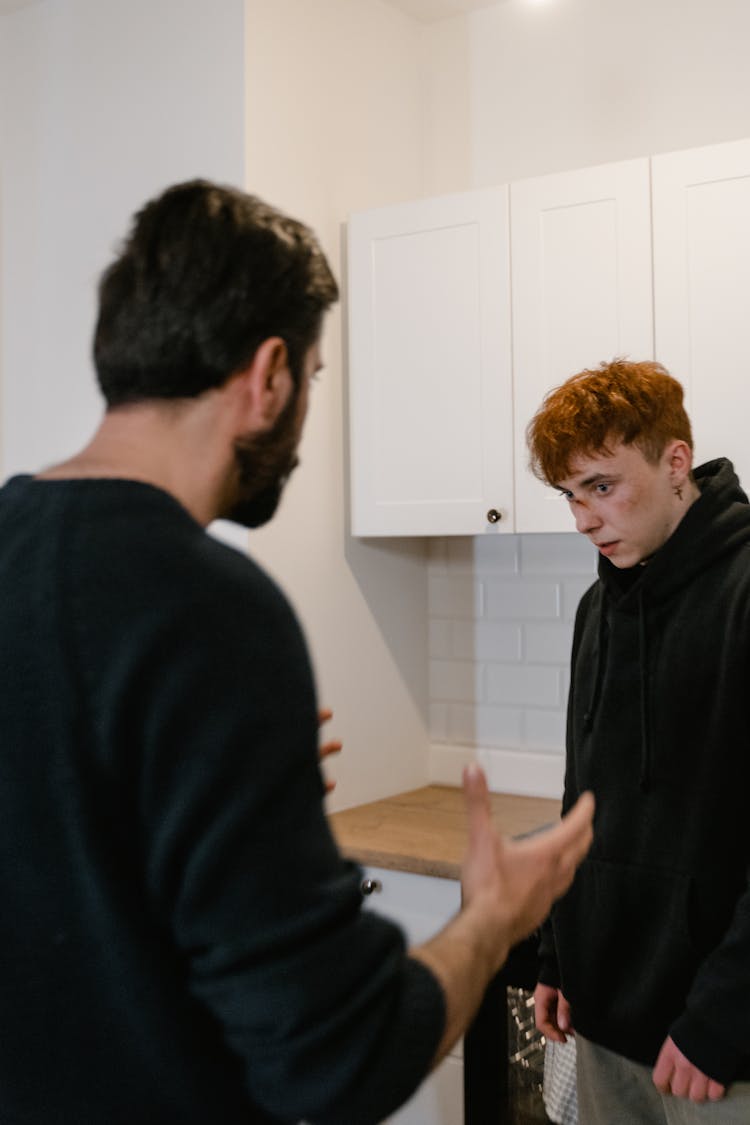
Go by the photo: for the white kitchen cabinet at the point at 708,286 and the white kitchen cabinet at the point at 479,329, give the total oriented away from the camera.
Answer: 0

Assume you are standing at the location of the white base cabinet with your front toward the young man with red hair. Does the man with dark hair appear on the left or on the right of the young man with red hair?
right

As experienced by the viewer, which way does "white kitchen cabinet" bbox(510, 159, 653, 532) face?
facing the viewer and to the left of the viewer

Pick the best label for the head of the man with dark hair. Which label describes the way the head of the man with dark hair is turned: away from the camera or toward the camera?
away from the camera

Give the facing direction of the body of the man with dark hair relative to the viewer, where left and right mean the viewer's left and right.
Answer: facing away from the viewer and to the right of the viewer

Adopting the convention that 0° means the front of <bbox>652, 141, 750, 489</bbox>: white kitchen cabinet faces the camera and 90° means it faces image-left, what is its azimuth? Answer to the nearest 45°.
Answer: approximately 45°

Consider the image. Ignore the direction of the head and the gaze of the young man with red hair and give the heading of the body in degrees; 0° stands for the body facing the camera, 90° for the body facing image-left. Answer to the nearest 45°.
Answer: approximately 45°

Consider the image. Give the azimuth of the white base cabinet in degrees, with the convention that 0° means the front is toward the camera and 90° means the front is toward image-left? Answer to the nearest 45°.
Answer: approximately 45°

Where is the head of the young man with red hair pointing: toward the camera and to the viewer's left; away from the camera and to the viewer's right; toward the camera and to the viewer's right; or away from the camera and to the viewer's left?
toward the camera and to the viewer's left
